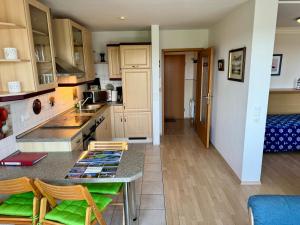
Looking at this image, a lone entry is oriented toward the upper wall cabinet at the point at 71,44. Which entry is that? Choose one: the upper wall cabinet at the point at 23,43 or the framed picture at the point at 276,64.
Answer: the framed picture

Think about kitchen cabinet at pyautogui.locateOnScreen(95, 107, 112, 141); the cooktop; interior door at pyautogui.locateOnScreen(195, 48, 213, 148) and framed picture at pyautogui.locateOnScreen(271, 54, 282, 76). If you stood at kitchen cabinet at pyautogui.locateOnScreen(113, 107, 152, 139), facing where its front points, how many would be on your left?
2

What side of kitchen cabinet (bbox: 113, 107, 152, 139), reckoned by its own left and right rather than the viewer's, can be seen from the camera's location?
front

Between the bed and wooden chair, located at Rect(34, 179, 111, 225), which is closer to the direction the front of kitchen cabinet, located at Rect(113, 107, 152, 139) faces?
the wooden chair

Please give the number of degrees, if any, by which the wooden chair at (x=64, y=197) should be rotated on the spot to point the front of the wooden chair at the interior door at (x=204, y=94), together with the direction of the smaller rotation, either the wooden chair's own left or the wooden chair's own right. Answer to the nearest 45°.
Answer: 0° — it already faces it

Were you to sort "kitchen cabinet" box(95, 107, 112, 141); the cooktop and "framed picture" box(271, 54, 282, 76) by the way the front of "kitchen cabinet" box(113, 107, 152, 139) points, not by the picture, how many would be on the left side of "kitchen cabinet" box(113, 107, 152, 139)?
1

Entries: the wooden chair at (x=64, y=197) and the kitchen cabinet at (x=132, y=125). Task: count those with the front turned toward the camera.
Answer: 1

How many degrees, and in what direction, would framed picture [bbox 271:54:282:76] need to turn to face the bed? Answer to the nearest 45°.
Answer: approximately 45° to its left

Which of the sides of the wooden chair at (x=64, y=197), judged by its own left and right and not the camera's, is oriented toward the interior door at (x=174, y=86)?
front

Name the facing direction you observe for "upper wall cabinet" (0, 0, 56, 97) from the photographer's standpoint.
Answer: facing the viewer and to the right of the viewer

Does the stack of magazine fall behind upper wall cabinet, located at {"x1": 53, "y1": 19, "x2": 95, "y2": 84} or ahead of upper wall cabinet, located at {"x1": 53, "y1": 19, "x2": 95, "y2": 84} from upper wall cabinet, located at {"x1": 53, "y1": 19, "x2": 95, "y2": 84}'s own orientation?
ahead

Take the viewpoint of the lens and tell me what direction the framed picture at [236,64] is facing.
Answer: facing the viewer and to the left of the viewer

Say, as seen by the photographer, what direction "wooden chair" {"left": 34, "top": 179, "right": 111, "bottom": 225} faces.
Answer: facing away from the viewer and to the right of the viewer

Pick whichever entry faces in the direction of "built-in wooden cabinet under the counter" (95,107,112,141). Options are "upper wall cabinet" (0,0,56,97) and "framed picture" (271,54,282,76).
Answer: the framed picture
